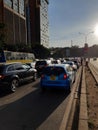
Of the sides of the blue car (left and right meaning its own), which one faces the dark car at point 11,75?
left

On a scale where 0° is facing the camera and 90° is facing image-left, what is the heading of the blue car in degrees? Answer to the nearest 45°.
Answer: approximately 180°

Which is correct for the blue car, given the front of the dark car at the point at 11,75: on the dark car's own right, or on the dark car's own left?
on the dark car's own right

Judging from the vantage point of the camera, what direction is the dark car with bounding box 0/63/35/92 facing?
facing away from the viewer and to the right of the viewer
